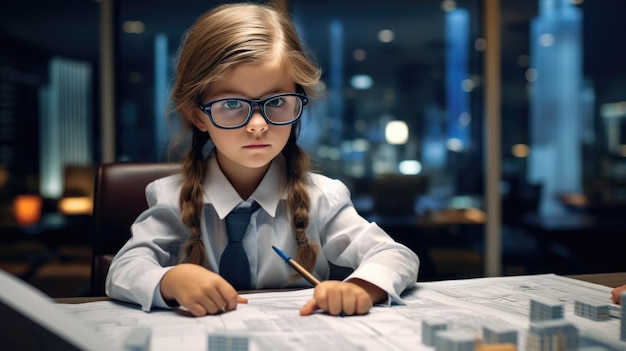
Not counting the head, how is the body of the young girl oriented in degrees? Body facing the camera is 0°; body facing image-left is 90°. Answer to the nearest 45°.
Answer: approximately 0°

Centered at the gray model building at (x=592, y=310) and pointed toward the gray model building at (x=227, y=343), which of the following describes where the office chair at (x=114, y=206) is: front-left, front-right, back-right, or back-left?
front-right

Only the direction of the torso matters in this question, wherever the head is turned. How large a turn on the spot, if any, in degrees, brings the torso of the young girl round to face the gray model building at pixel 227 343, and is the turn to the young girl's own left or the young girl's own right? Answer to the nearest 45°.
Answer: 0° — they already face it

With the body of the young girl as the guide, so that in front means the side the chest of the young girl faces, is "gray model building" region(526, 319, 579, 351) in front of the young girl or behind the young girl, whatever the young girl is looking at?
in front

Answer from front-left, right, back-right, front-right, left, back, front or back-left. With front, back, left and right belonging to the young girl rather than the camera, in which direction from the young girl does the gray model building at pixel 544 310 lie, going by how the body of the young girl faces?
front-left

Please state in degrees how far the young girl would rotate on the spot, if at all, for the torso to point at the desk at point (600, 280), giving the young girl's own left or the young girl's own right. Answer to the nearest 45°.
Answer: approximately 90° to the young girl's own left

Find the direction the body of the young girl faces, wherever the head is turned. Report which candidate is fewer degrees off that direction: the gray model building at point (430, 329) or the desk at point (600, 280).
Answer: the gray model building

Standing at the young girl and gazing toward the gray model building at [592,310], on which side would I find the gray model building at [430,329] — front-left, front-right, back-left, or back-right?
front-right

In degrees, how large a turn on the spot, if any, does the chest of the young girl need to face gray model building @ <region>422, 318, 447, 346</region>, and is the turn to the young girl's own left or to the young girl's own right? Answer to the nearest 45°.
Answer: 0° — they already face it

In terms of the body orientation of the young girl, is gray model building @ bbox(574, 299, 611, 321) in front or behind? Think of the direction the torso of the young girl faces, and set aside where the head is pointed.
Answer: in front

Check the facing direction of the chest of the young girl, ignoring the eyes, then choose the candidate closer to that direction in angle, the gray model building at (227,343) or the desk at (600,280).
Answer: the gray model building
